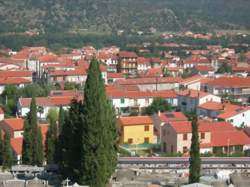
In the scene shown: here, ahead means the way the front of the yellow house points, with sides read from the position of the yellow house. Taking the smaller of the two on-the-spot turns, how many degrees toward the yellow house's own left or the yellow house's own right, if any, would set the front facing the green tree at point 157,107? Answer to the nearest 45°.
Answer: approximately 180°

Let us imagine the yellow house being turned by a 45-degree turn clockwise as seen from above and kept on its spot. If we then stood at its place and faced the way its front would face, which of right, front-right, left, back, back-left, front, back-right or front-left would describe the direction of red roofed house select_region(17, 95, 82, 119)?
right

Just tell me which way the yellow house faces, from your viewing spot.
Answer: facing the viewer

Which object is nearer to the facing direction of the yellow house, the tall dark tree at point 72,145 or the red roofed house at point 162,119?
the tall dark tree

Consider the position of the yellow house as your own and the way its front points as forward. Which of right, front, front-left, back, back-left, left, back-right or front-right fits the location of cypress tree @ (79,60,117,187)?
front

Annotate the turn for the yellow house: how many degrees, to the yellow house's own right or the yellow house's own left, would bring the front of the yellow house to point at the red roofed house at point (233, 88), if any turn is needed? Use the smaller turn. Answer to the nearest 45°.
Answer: approximately 135° to the yellow house's own left

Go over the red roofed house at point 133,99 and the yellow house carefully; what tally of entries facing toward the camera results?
2

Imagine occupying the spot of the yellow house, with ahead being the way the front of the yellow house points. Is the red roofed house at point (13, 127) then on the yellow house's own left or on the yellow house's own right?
on the yellow house's own right

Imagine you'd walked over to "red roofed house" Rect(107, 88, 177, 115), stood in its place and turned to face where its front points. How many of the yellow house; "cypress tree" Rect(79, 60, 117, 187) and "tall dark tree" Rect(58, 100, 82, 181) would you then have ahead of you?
3

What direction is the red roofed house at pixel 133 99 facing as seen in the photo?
toward the camera

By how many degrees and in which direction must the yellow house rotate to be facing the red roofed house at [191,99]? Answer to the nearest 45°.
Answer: approximately 135° to its left

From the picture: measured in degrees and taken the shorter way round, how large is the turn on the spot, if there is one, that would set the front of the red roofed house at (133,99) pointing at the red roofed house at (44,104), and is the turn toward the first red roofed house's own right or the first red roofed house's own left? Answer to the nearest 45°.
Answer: approximately 45° to the first red roofed house's own right

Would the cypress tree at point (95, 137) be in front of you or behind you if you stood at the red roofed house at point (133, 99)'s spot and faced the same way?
in front

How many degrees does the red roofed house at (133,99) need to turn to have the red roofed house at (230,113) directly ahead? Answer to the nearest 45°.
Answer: approximately 45° to its left
